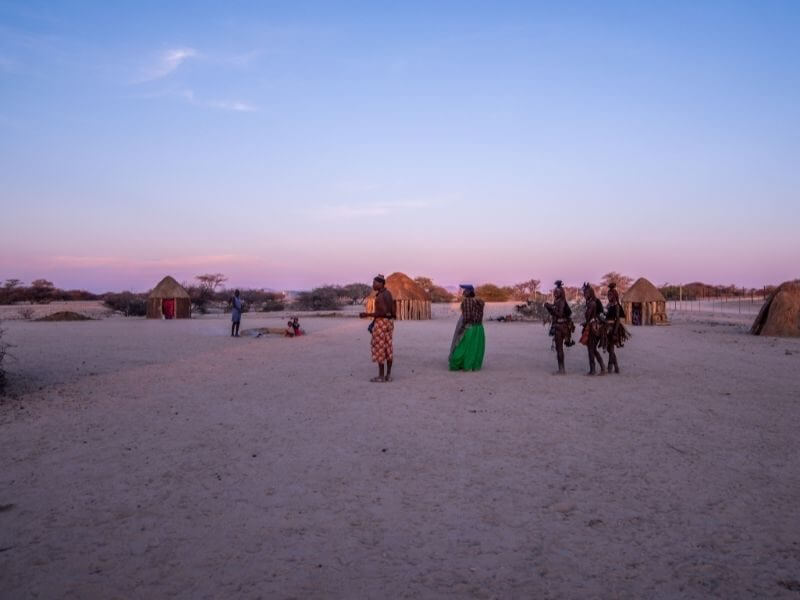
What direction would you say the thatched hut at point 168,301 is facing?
toward the camera

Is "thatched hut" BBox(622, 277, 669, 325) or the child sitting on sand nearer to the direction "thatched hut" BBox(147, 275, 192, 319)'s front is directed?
the child sitting on sand

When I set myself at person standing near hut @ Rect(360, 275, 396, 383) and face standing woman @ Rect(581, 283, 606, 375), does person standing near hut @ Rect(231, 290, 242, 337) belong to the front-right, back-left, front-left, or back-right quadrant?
back-left

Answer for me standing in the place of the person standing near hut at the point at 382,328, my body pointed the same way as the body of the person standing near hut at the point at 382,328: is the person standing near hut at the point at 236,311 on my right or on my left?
on my right

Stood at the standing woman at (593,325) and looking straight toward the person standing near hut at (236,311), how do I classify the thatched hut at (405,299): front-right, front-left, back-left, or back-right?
front-right

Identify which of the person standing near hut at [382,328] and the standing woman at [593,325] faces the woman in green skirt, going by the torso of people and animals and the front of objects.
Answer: the standing woman

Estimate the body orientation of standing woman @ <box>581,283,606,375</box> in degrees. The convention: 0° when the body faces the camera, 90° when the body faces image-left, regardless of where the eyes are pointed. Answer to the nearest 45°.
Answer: approximately 90°

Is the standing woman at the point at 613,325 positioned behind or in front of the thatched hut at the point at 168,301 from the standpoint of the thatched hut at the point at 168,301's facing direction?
in front

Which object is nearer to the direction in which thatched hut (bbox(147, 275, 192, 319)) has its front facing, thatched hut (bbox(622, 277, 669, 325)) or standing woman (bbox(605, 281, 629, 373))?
the standing woman
